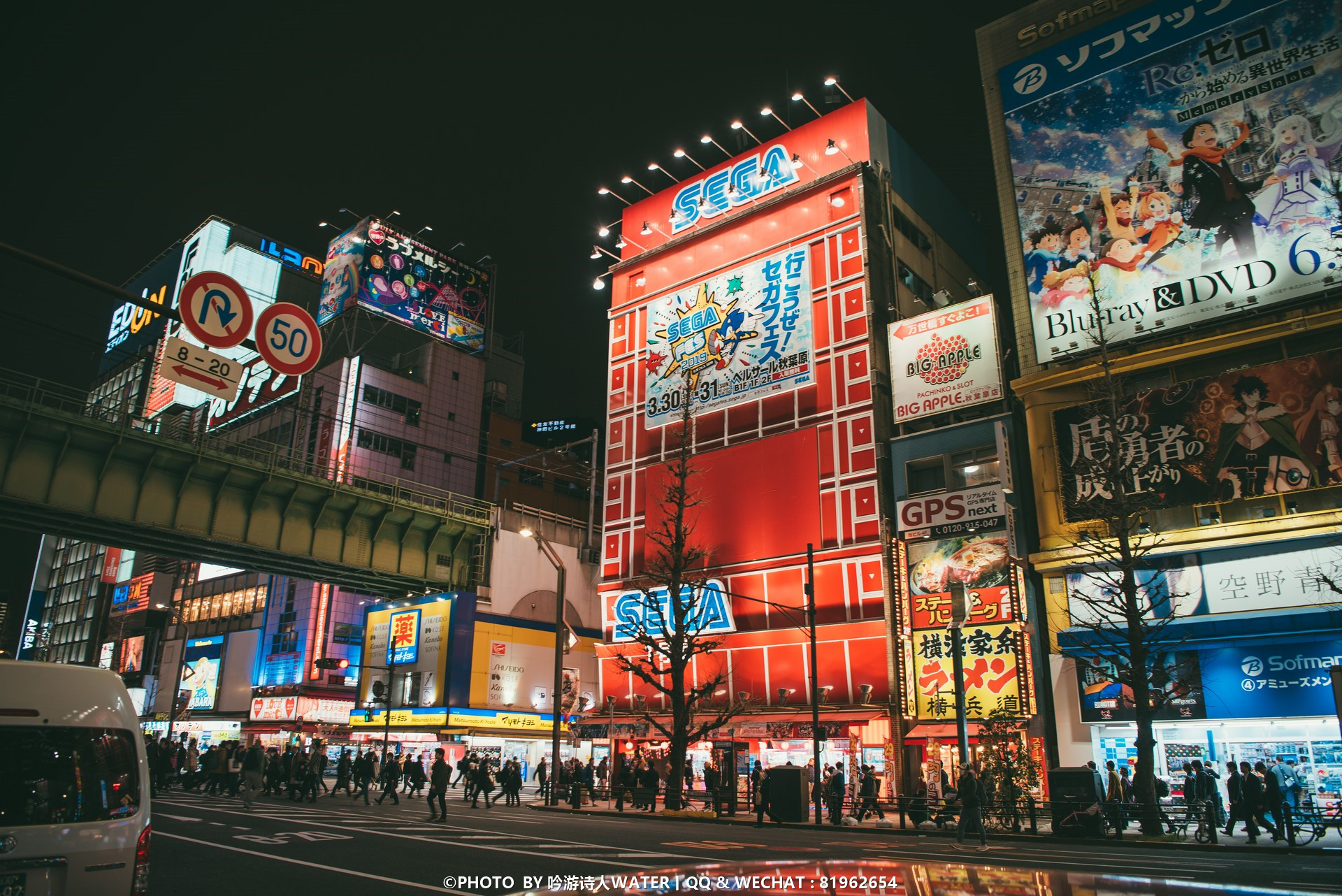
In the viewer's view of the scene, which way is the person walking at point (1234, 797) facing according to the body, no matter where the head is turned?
to the viewer's left

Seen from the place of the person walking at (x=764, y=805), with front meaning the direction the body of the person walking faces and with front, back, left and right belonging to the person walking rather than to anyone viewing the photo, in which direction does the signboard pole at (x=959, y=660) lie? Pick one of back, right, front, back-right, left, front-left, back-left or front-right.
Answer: back-left

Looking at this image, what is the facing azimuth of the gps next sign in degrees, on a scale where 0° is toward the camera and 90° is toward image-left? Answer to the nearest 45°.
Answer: approximately 45°

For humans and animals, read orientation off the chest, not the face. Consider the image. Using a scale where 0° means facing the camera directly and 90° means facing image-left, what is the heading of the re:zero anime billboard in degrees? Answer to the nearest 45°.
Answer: approximately 45°

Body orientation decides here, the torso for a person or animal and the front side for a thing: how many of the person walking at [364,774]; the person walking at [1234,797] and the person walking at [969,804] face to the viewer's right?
1

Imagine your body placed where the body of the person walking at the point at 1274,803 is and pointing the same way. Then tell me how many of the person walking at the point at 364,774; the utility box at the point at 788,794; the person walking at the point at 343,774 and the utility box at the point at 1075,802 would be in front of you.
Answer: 4
